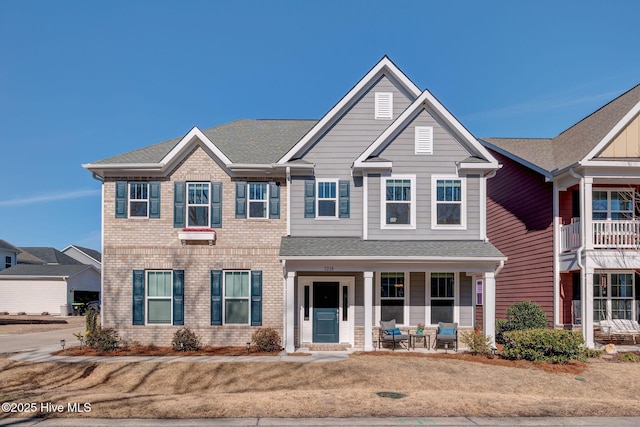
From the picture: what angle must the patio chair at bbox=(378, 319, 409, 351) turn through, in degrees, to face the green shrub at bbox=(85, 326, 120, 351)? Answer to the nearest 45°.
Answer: approximately 135° to its right

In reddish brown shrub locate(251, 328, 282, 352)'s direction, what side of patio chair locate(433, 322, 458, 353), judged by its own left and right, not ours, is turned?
right

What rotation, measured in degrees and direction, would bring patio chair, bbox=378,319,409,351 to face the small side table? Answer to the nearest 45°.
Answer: approximately 90° to its left

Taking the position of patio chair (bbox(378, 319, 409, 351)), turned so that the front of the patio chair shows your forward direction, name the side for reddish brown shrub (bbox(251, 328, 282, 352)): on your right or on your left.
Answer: on your right

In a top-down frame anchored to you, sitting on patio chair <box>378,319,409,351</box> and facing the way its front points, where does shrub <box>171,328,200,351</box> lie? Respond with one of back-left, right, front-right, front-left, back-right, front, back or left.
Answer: back-right

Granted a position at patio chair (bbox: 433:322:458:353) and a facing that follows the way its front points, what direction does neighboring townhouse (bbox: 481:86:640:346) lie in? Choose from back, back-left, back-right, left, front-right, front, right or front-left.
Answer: back-left

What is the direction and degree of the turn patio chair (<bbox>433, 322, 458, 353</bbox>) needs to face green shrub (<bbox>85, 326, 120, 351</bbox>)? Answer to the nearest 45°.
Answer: approximately 90° to its right

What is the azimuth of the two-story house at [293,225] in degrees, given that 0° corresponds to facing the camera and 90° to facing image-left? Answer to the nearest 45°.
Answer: approximately 0°
